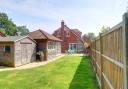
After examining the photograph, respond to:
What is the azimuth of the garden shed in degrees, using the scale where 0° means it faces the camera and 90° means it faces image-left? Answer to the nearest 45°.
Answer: approximately 315°

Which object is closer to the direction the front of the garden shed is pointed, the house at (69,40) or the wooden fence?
the wooden fence

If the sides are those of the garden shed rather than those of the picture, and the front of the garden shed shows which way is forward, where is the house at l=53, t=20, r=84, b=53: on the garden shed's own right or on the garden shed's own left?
on the garden shed's own left
